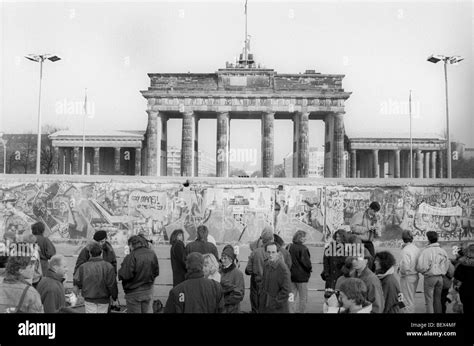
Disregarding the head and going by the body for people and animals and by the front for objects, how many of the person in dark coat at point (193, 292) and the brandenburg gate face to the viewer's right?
0

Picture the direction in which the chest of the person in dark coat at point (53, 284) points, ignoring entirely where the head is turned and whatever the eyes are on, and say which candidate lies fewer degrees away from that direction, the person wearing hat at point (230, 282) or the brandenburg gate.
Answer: the person wearing hat

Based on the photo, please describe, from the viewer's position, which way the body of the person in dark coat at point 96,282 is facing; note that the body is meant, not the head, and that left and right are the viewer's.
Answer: facing away from the viewer

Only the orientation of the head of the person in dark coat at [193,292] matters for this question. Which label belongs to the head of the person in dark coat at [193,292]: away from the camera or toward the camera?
away from the camera

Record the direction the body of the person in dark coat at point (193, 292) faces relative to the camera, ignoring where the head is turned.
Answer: away from the camera
